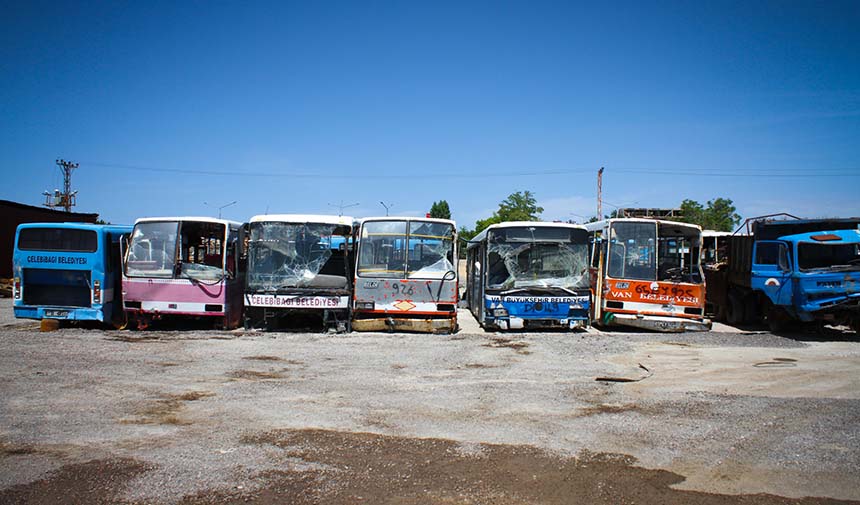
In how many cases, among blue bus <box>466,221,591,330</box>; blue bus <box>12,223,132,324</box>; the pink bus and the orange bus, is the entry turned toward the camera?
3

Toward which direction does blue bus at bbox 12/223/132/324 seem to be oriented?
away from the camera

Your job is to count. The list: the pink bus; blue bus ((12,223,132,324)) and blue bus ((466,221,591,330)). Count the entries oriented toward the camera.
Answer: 2

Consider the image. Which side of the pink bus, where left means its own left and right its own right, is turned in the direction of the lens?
front

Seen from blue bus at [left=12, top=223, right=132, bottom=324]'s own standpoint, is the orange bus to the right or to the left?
on its right

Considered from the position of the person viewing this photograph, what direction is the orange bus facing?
facing the viewer

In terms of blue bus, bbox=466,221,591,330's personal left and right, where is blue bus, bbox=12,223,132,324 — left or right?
on its right

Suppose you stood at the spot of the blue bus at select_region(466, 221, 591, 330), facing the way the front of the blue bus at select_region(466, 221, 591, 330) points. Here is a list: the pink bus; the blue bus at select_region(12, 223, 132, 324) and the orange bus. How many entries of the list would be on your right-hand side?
2

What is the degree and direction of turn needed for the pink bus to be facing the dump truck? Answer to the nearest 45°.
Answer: approximately 90° to its left

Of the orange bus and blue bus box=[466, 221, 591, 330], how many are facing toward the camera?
2

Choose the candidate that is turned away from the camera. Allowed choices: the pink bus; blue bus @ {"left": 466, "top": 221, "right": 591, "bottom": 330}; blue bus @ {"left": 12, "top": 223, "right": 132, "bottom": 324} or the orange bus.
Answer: blue bus @ {"left": 12, "top": 223, "right": 132, "bottom": 324}

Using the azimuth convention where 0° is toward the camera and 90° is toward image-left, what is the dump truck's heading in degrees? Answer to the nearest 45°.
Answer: approximately 315°

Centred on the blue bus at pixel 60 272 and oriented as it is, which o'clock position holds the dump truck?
The dump truck is roughly at 4 o'clock from the blue bus.

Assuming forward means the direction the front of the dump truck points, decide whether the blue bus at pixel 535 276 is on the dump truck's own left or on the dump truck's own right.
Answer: on the dump truck's own right
